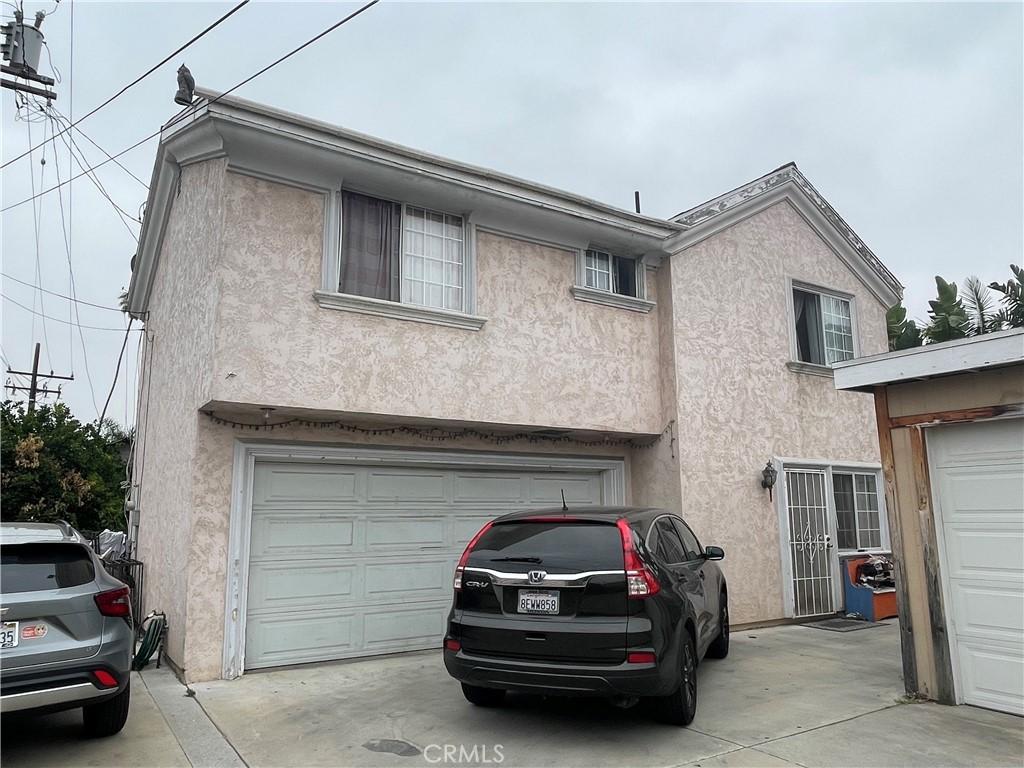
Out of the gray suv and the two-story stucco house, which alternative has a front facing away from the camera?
the gray suv

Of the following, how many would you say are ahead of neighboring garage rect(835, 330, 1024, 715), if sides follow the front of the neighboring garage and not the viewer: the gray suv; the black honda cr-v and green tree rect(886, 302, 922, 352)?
2

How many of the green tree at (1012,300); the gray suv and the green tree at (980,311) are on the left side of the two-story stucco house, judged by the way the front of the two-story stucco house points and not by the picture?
2

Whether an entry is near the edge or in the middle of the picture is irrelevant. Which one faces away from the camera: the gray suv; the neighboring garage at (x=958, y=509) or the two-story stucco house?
the gray suv

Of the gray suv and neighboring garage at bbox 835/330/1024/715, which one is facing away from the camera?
the gray suv

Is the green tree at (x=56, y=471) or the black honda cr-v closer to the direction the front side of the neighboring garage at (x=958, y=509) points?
the black honda cr-v

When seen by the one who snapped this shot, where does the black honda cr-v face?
facing away from the viewer and to the right of the viewer

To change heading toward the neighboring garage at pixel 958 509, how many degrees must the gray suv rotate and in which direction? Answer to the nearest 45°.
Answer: approximately 90° to its right

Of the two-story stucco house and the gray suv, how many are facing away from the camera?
1

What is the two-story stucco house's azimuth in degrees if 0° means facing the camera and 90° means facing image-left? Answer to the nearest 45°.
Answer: approximately 315°

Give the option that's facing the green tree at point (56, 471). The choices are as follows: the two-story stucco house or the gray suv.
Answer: the gray suv

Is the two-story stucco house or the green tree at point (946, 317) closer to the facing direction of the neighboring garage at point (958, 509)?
the two-story stucco house

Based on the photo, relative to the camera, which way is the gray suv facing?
away from the camera

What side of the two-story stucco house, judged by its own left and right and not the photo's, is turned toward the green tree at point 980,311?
left
